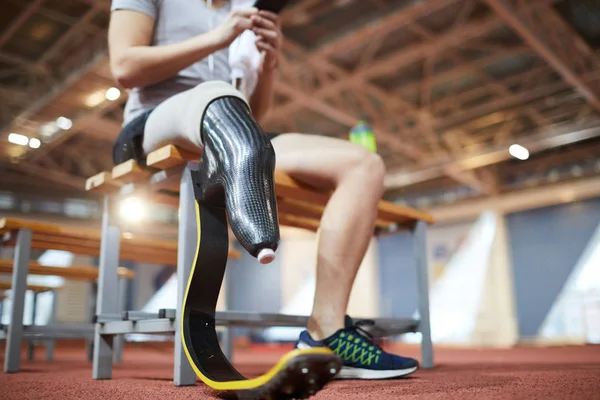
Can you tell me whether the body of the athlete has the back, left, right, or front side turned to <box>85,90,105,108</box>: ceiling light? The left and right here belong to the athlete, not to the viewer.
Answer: back

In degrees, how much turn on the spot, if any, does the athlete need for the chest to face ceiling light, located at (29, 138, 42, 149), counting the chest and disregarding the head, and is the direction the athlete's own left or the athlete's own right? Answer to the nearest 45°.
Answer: approximately 180°

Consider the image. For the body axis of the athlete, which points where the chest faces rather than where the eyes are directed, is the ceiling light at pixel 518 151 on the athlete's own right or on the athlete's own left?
on the athlete's own left

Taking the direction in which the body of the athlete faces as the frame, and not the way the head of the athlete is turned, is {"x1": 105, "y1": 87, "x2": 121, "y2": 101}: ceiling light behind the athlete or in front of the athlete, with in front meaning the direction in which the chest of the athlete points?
behind

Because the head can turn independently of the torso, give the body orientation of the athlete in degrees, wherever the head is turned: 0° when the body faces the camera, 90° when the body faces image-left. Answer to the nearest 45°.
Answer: approximately 315°

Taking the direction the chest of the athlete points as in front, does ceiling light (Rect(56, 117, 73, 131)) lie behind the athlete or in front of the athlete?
behind

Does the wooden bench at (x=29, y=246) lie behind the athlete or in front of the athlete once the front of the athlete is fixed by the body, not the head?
behind
